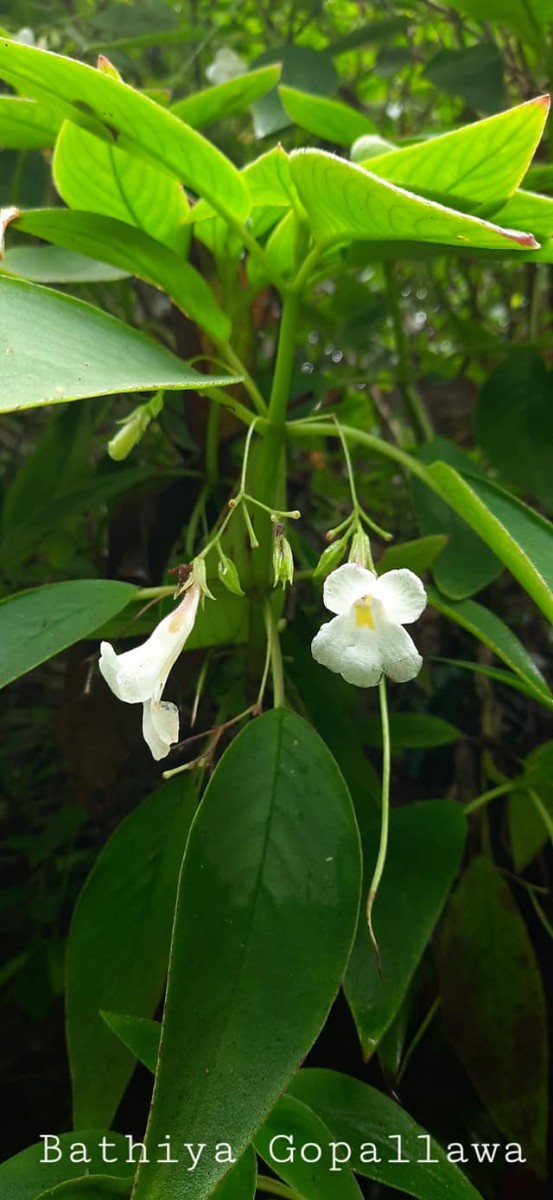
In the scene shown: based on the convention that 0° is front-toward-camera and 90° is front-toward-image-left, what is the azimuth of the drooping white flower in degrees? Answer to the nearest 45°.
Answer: approximately 90°
